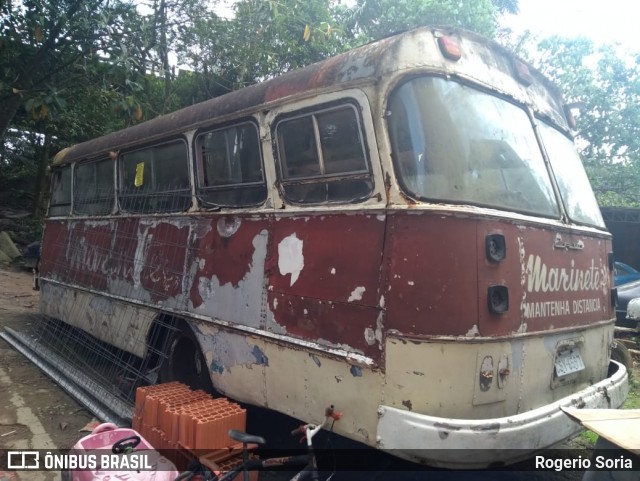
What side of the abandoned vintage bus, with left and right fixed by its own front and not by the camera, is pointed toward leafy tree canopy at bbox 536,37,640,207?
right

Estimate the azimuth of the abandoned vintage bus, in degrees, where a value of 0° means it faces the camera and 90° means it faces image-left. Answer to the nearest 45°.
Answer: approximately 135°

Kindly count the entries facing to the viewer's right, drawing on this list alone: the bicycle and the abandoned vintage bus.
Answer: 1

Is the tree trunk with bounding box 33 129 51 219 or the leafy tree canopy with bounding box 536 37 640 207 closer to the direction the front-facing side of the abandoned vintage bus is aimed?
the tree trunk
